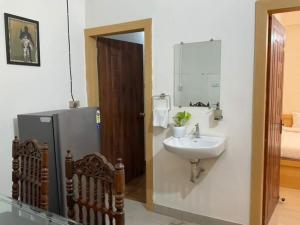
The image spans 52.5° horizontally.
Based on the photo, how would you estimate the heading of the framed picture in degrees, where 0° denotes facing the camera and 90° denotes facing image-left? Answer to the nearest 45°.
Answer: approximately 315°

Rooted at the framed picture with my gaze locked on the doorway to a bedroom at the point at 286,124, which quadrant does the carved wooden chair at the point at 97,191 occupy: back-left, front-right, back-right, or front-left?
front-right

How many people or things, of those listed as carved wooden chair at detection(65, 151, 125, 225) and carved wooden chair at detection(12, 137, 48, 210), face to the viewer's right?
0

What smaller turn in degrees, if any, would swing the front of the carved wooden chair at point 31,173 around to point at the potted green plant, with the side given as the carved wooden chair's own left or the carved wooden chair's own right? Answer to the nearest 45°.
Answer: approximately 135° to the carved wooden chair's own left

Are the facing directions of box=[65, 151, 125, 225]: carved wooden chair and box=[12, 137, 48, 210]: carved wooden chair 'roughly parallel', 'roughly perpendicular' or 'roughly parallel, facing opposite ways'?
roughly parallel

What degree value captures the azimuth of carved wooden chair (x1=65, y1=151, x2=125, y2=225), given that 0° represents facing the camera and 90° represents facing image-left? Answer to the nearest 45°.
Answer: approximately 45°

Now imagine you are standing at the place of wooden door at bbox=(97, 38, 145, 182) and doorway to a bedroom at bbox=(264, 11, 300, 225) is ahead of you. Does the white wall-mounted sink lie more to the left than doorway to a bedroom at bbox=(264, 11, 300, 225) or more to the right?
right

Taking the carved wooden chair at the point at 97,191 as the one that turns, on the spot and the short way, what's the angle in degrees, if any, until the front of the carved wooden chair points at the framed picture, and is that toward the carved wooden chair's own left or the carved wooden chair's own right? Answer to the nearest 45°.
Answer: approximately 90° to the carved wooden chair's own right
